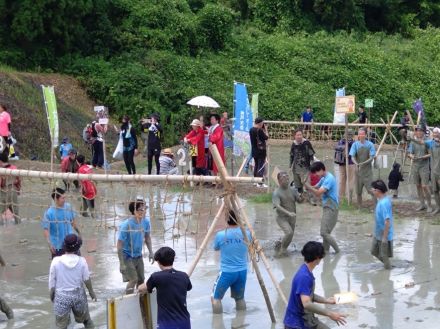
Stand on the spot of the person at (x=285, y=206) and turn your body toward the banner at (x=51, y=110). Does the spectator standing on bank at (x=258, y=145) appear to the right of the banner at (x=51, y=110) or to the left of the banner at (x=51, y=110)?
right

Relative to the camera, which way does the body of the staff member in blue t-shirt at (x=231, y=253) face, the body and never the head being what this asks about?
away from the camera

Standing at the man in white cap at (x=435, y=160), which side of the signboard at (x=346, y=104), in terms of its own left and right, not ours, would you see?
left

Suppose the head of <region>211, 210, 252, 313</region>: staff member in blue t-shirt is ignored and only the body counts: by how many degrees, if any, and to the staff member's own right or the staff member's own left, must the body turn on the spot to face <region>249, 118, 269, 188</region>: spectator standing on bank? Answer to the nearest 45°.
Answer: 0° — they already face them

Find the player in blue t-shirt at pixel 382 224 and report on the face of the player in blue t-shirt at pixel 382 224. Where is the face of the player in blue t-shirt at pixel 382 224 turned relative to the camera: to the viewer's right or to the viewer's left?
to the viewer's left

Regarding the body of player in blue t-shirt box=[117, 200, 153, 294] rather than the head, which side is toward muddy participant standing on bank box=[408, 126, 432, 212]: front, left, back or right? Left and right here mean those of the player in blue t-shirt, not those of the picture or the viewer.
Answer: left

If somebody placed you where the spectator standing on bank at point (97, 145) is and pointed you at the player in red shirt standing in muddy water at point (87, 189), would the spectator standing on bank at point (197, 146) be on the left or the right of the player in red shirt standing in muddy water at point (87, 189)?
left

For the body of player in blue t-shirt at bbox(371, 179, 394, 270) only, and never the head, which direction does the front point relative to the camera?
to the viewer's left

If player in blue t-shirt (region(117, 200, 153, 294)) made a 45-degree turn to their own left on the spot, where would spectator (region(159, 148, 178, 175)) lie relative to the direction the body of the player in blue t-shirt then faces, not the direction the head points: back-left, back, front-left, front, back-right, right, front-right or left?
left

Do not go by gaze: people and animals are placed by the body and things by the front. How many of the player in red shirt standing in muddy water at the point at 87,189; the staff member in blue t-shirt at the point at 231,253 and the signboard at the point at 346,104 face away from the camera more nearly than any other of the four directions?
1

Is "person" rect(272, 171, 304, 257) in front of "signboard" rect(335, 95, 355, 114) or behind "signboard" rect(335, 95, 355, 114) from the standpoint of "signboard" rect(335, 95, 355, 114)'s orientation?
in front
